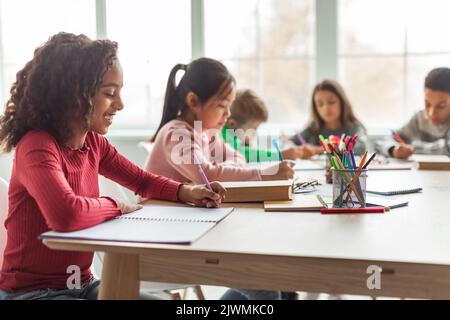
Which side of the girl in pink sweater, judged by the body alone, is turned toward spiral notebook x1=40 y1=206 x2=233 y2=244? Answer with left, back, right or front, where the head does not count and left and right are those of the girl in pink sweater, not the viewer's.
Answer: right

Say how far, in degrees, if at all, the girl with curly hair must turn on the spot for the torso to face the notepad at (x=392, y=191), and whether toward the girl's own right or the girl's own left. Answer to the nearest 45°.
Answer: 0° — they already face it

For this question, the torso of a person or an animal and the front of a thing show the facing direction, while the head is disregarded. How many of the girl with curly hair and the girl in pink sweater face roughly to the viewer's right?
2

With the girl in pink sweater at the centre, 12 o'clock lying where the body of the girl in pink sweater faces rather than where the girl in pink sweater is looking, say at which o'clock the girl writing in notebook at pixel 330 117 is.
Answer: The girl writing in notebook is roughly at 10 o'clock from the girl in pink sweater.

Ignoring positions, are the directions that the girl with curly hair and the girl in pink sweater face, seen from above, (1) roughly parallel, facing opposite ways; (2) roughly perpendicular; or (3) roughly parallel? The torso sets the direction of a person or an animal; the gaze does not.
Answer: roughly parallel

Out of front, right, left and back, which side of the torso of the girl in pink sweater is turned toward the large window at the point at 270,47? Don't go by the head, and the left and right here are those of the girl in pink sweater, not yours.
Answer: left

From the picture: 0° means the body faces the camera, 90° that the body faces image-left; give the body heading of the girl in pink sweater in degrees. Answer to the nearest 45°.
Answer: approximately 270°

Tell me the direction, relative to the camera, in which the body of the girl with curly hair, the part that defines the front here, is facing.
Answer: to the viewer's right

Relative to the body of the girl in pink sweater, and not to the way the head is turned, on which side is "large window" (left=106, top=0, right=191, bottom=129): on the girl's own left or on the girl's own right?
on the girl's own left

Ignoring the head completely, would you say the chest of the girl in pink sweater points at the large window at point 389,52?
no

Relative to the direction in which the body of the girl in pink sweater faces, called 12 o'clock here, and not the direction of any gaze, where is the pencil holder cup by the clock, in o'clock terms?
The pencil holder cup is roughly at 2 o'clock from the girl in pink sweater.
